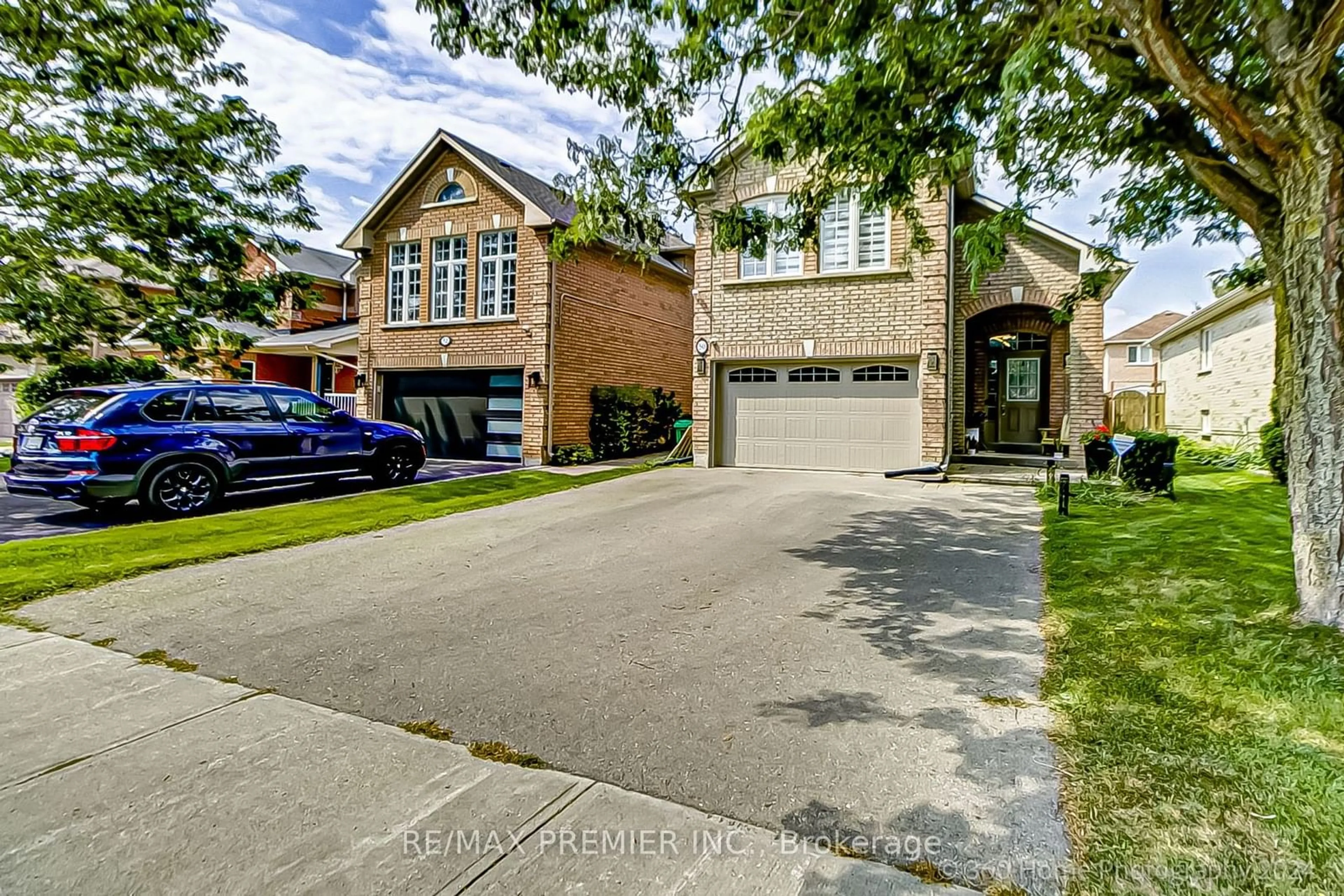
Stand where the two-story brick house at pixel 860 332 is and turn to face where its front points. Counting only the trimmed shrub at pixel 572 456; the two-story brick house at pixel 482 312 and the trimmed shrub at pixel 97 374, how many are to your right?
3

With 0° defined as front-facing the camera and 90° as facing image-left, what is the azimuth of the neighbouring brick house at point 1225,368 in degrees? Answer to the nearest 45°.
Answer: approximately 315°

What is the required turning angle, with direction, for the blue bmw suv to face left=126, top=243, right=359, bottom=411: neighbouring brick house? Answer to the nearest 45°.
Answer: approximately 45° to its left

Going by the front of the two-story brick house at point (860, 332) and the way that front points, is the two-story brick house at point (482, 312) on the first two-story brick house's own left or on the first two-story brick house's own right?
on the first two-story brick house's own right

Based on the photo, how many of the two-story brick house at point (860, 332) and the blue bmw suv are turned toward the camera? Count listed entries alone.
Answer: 1

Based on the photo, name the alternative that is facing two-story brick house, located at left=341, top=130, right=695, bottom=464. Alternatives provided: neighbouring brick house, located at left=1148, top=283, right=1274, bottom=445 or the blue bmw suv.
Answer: the blue bmw suv

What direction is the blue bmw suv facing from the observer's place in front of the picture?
facing away from the viewer and to the right of the viewer

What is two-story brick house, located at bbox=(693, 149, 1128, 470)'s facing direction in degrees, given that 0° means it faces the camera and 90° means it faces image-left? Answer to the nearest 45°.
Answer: approximately 0°

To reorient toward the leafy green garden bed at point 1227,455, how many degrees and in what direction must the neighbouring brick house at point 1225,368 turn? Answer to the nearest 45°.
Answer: approximately 45° to its right

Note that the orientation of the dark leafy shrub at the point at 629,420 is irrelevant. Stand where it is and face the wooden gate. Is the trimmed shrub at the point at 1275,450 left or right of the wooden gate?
right

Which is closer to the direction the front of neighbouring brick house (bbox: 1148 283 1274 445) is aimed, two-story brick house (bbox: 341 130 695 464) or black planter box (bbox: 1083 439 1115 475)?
the black planter box

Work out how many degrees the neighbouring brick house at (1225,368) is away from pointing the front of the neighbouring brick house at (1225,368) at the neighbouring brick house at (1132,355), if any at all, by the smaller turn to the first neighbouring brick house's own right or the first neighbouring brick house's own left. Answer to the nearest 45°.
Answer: approximately 135° to the first neighbouring brick house's own left

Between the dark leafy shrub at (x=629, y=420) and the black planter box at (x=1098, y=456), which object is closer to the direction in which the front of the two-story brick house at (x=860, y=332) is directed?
the black planter box

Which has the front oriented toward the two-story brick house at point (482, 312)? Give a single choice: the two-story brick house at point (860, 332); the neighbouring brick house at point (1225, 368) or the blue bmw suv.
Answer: the blue bmw suv
